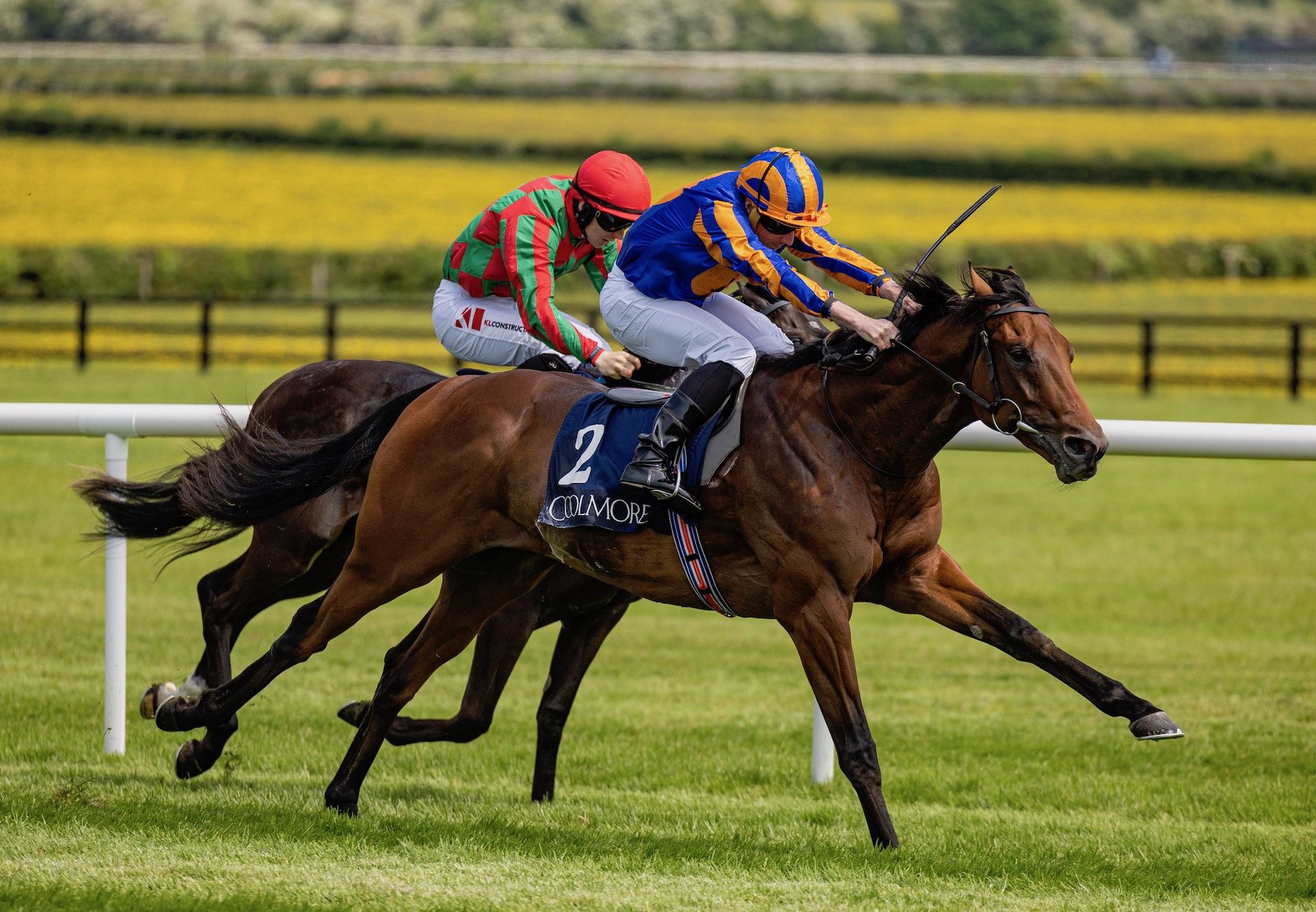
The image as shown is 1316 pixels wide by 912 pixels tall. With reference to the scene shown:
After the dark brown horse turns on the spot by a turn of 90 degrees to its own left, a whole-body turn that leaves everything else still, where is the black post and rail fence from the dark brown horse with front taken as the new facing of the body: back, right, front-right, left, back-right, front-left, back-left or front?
front

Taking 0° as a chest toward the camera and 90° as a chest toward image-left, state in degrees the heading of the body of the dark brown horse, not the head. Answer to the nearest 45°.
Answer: approximately 270°

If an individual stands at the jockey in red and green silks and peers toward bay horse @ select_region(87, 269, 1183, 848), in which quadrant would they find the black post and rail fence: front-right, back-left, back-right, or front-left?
back-left

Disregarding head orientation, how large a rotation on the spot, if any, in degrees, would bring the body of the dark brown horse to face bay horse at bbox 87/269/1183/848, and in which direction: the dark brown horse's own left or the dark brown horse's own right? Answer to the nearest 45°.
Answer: approximately 45° to the dark brown horse's own right
